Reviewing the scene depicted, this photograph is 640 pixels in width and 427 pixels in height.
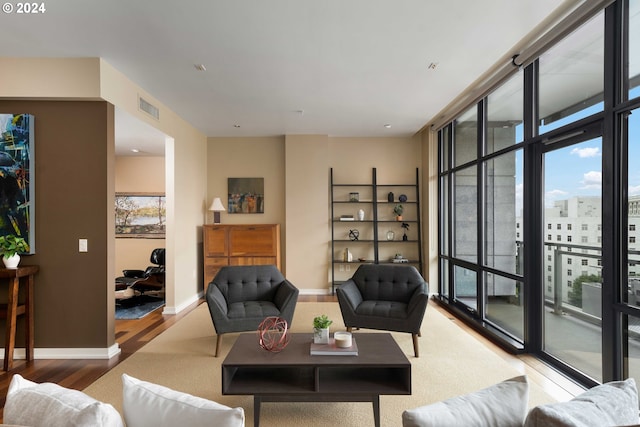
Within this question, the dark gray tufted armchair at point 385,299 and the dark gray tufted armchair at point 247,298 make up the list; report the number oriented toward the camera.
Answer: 2

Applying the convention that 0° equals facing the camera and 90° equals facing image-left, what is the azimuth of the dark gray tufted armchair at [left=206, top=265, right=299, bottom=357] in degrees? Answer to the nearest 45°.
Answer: approximately 0°

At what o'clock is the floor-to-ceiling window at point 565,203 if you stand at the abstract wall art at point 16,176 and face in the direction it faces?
The floor-to-ceiling window is roughly at 9 o'clock from the abstract wall art.

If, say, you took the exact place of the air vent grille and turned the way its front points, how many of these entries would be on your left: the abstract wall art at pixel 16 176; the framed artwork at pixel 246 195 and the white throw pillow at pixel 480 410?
1

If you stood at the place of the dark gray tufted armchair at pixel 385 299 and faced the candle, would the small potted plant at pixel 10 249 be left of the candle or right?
right

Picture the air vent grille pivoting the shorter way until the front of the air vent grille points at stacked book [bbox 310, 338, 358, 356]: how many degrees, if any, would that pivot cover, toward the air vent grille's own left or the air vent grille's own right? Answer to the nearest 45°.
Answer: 0° — it already faces it

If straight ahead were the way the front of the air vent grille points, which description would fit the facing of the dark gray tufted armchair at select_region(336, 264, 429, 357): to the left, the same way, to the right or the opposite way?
to the right

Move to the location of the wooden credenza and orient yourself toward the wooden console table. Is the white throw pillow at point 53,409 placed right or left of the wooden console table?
left

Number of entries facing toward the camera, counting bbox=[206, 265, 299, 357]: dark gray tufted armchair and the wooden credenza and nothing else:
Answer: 2

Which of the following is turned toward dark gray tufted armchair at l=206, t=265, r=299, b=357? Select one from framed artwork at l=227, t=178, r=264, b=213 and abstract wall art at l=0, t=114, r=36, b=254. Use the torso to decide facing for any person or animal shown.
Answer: the framed artwork

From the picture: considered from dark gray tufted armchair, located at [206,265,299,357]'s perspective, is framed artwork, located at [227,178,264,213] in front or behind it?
behind
